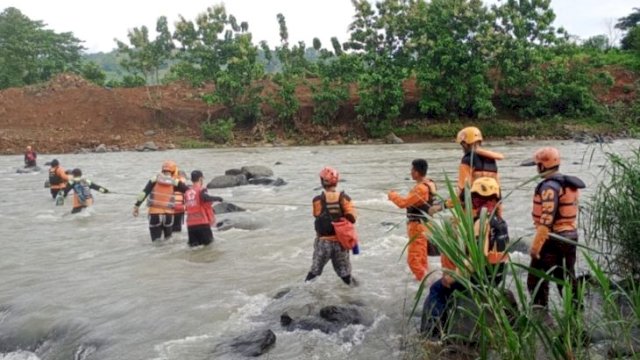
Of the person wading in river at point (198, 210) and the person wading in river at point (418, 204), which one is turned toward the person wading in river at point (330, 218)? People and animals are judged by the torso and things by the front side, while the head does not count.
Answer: the person wading in river at point (418, 204)

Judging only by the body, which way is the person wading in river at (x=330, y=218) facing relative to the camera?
away from the camera

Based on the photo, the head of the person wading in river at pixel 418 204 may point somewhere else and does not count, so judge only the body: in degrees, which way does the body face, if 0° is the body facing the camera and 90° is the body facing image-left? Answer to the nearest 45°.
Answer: approximately 90°

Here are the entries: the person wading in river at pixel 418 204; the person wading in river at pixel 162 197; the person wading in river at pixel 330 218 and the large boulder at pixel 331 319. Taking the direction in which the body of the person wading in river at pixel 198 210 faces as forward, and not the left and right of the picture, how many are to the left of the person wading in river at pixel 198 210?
1

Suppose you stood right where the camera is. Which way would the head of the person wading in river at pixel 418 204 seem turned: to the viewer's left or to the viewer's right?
to the viewer's left

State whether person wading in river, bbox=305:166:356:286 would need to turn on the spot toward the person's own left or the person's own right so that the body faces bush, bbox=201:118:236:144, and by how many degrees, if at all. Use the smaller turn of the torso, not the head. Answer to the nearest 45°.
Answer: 0° — they already face it

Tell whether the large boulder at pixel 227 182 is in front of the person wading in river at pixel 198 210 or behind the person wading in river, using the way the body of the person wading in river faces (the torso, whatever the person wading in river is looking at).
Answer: in front

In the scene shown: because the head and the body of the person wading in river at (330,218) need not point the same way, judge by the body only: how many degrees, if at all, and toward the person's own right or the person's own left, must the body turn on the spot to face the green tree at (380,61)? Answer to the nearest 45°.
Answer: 0° — they already face it

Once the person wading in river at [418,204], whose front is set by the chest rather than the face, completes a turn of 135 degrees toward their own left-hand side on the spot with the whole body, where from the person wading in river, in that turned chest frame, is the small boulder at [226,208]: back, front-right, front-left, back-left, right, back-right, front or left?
back

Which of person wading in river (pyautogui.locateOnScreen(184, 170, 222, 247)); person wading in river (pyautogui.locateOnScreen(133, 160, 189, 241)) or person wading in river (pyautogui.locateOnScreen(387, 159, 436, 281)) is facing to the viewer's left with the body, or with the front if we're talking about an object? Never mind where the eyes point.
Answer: person wading in river (pyautogui.locateOnScreen(387, 159, 436, 281))

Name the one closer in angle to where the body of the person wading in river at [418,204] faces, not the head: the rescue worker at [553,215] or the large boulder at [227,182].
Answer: the large boulder

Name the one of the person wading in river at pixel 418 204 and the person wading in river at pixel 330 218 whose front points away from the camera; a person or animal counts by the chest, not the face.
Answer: the person wading in river at pixel 330 218

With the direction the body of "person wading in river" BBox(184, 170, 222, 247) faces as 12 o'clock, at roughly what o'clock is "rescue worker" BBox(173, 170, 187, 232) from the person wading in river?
The rescue worker is roughly at 10 o'clock from the person wading in river.

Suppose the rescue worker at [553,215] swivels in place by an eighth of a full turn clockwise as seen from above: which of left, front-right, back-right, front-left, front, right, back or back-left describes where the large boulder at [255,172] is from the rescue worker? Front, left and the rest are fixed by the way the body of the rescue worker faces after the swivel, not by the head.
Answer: front-left

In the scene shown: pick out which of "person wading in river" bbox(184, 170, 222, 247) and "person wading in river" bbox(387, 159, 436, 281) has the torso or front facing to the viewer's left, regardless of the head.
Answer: "person wading in river" bbox(387, 159, 436, 281)
